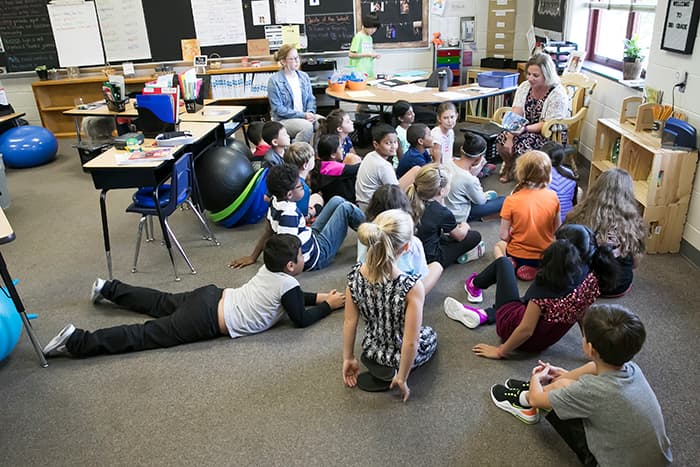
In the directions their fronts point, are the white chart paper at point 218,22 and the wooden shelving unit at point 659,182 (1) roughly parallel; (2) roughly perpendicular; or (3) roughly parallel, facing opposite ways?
roughly perpendicular

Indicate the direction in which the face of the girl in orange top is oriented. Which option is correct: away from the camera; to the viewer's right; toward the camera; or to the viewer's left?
away from the camera

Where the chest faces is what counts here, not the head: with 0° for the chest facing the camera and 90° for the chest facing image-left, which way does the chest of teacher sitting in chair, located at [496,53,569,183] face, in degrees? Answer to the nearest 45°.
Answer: approximately 45°

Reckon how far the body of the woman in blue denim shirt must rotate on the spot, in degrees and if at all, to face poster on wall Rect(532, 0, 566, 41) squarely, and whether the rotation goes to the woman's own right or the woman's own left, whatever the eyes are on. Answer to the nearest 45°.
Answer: approximately 45° to the woman's own left

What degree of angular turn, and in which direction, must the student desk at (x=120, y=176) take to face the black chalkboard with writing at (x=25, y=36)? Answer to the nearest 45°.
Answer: approximately 135° to its left

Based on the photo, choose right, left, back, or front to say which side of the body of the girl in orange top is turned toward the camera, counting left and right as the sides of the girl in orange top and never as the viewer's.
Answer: back

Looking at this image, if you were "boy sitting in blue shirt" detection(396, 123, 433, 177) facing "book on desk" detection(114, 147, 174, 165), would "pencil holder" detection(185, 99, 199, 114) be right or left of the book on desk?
right

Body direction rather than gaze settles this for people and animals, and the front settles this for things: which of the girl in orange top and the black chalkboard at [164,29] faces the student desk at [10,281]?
the black chalkboard

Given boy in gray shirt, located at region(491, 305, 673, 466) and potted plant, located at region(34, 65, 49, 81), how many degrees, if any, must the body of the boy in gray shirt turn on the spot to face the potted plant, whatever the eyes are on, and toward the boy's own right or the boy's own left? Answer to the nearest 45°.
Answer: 0° — they already face it

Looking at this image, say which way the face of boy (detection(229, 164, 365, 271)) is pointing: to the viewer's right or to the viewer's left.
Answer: to the viewer's right
